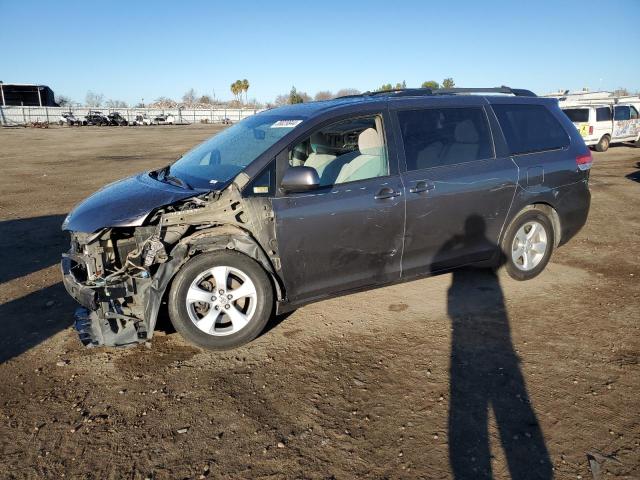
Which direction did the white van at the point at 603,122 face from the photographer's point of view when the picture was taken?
facing away from the viewer and to the right of the viewer

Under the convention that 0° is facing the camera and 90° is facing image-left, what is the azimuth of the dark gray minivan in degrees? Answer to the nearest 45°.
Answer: approximately 45°

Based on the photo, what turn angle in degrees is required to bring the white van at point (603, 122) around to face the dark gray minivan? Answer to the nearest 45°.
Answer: approximately 135° to its right

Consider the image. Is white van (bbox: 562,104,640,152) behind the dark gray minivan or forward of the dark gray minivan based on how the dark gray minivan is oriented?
behind
